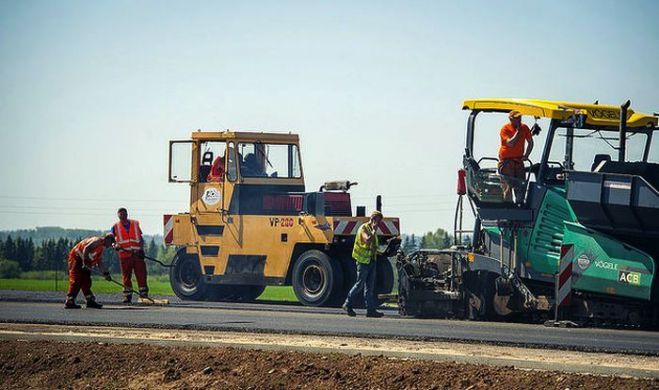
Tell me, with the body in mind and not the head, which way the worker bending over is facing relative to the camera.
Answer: to the viewer's right

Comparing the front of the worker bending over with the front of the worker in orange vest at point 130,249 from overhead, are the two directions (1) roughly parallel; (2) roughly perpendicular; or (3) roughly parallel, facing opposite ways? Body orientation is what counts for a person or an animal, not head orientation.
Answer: roughly perpendicular

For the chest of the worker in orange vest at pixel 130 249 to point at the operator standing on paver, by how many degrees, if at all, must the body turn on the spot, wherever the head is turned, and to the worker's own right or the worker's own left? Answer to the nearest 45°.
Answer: approximately 45° to the worker's own left

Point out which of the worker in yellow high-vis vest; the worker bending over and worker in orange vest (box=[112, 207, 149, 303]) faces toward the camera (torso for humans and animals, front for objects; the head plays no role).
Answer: the worker in orange vest

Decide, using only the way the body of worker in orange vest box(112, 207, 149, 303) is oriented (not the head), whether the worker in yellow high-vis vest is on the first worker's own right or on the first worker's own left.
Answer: on the first worker's own left
